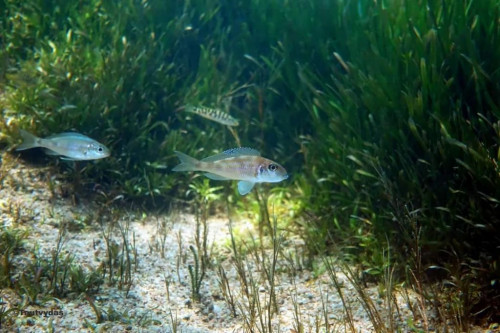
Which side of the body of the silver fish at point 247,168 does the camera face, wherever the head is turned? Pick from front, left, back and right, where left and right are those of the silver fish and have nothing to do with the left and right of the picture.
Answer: right

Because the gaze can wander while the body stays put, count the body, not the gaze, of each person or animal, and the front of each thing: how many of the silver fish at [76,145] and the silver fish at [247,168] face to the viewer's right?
2

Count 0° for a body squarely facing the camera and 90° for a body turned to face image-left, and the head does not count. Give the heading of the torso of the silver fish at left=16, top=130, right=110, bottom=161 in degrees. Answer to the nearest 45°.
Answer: approximately 270°

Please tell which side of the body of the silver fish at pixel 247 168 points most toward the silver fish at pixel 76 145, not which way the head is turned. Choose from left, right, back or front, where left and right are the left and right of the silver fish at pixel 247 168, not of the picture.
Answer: back

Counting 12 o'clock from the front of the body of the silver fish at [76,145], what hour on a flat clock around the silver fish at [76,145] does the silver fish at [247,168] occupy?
the silver fish at [247,168] is roughly at 1 o'clock from the silver fish at [76,145].
